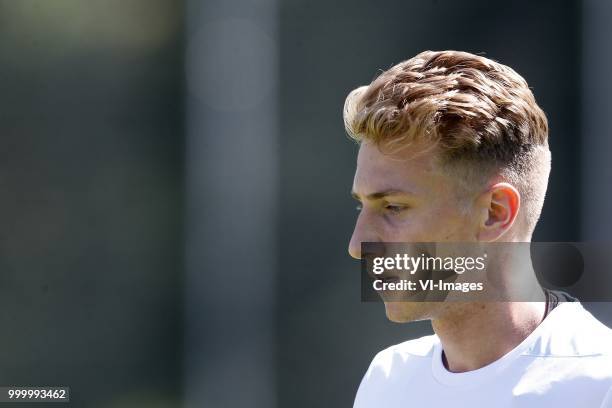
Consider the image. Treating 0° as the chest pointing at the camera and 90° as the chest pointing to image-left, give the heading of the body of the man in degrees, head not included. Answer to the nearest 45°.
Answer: approximately 45°

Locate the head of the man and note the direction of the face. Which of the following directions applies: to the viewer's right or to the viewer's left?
to the viewer's left
